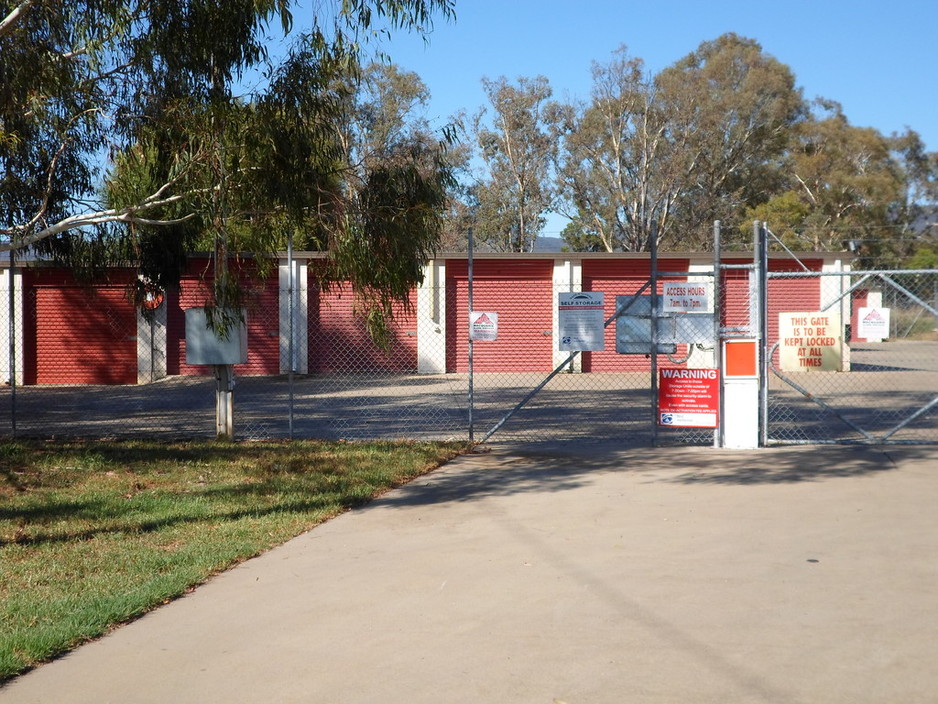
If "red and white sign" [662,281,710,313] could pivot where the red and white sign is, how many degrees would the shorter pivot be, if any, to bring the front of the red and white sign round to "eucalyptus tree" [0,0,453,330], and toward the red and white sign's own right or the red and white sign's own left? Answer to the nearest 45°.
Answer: approximately 90° to the red and white sign's own right

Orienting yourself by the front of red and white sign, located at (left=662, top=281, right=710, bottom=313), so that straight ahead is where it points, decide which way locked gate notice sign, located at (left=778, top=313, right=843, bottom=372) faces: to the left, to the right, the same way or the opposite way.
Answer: the same way

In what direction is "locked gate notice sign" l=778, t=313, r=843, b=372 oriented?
toward the camera

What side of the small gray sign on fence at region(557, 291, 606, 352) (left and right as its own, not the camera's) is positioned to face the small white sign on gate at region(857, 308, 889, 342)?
left

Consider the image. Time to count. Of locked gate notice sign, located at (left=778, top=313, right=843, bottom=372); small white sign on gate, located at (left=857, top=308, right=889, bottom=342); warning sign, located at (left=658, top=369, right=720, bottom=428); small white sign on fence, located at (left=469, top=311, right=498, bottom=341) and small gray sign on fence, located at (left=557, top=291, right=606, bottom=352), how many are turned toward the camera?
5

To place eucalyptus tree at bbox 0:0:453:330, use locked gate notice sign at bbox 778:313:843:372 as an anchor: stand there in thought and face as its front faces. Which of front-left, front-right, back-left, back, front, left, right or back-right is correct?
front-right

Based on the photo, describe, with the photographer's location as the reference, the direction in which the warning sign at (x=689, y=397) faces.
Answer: facing the viewer

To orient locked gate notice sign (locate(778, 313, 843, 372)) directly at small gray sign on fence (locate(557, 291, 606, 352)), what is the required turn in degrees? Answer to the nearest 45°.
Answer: approximately 45° to its right

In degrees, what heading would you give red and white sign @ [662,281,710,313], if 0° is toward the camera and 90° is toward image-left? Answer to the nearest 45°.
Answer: approximately 0°

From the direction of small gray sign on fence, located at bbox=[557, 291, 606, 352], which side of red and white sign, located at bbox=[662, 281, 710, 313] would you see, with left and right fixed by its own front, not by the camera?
right

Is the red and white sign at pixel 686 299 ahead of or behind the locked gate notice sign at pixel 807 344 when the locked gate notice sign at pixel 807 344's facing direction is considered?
ahead

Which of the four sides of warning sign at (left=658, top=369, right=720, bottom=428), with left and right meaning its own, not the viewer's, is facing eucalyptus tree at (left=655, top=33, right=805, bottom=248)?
back

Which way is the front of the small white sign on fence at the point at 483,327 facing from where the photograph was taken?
facing the viewer

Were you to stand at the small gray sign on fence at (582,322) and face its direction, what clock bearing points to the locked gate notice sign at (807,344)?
The locked gate notice sign is roughly at 8 o'clock from the small gray sign on fence.

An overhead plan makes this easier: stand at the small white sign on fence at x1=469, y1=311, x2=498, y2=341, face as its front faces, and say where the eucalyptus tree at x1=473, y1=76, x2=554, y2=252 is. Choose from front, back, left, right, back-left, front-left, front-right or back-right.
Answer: back

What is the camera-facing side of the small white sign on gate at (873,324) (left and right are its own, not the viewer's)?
front

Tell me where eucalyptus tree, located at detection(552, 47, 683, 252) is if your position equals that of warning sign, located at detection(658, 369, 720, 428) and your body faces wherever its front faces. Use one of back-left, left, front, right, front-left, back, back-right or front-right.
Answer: back

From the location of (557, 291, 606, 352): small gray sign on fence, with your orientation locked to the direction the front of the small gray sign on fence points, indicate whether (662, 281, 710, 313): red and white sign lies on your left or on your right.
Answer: on your left
